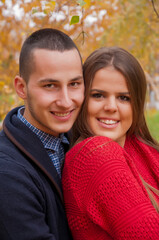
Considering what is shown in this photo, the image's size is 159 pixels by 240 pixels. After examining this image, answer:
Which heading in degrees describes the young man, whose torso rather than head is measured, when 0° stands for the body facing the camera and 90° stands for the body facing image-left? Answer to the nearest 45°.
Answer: approximately 315°
